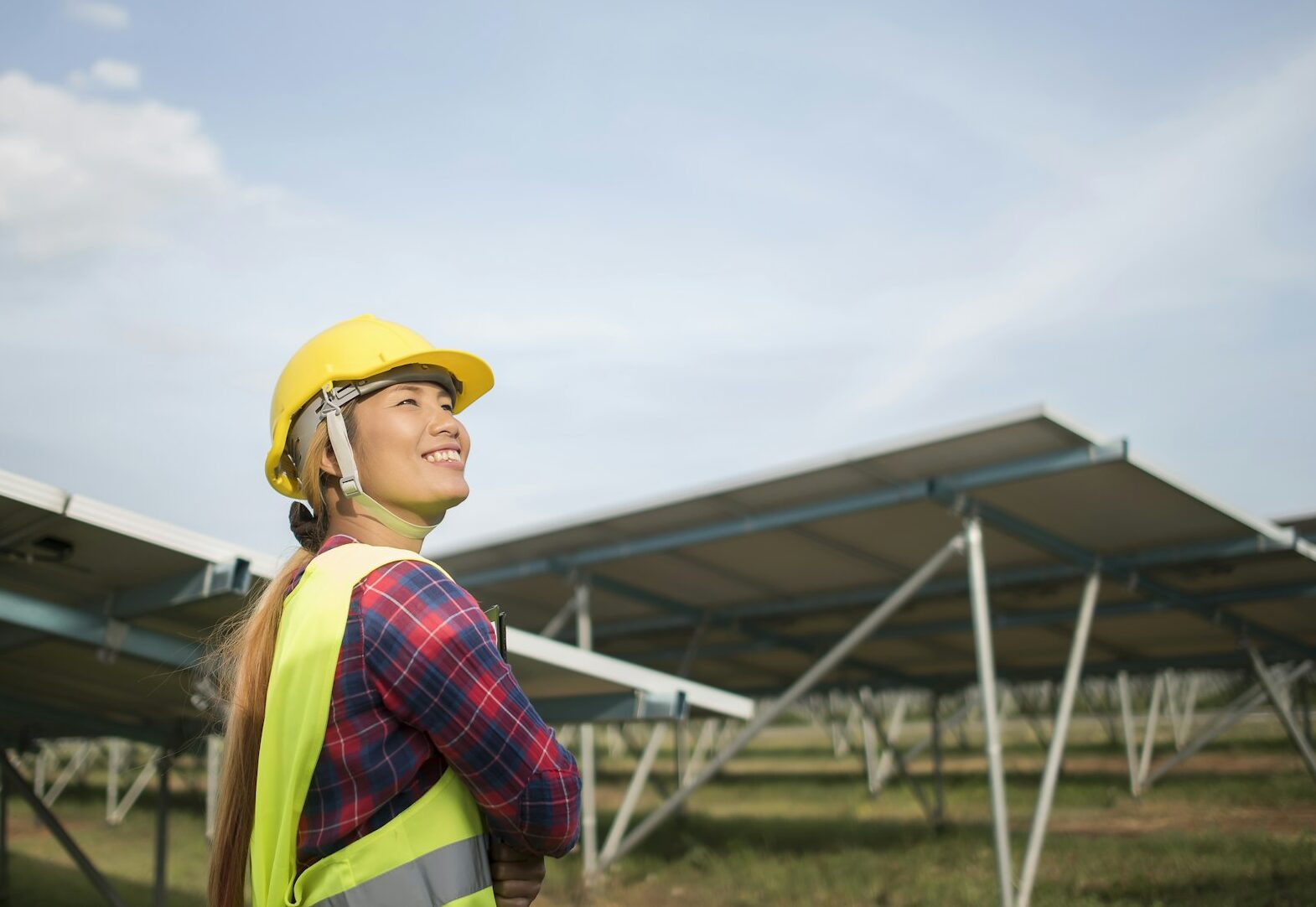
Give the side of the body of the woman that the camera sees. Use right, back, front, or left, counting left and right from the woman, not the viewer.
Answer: right

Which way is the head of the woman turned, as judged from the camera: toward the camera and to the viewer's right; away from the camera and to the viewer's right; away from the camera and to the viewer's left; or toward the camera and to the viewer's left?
toward the camera and to the viewer's right
